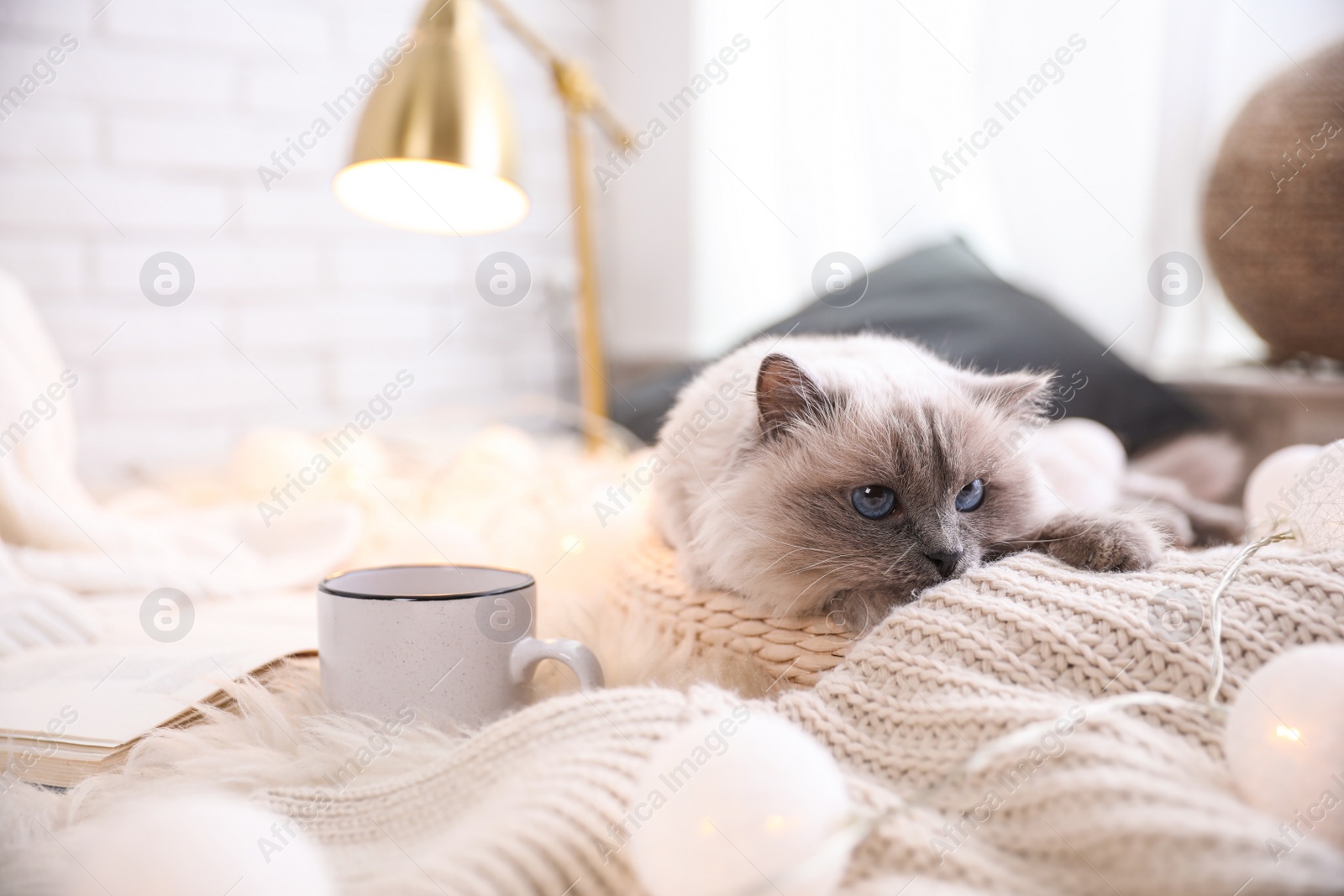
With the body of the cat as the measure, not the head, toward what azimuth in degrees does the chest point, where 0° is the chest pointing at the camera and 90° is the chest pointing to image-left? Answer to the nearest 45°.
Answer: approximately 315°

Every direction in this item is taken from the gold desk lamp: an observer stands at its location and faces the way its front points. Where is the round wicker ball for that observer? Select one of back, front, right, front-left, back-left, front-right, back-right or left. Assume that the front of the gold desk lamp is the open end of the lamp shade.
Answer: back-left

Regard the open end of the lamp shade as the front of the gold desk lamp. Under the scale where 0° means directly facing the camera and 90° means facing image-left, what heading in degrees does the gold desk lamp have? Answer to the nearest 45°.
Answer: approximately 45°

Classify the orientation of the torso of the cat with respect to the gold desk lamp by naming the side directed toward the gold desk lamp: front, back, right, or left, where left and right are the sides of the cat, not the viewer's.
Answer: back

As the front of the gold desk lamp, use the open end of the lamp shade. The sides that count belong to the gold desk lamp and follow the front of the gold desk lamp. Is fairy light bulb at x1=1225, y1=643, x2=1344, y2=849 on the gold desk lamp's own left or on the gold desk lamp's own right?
on the gold desk lamp's own left
